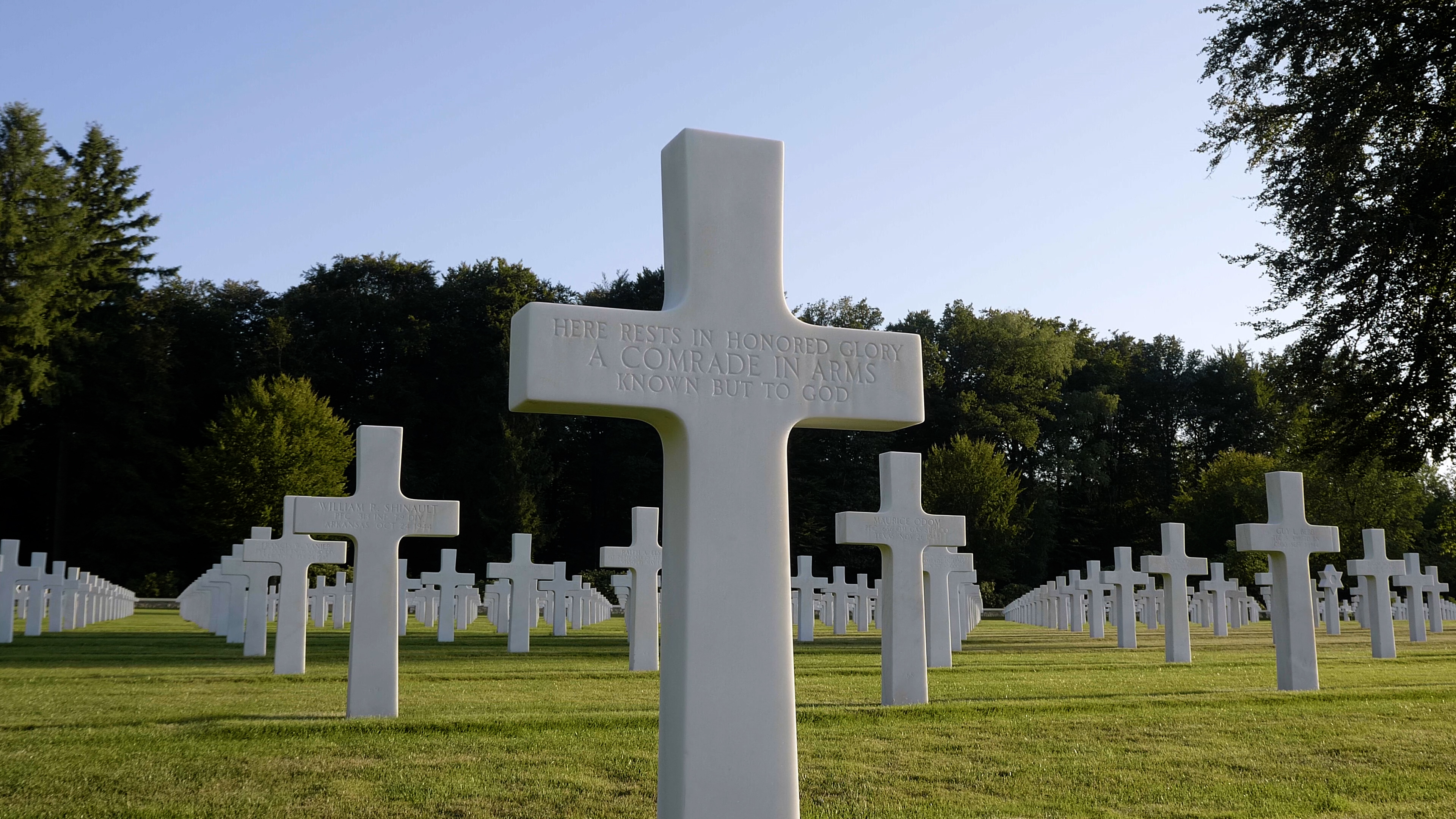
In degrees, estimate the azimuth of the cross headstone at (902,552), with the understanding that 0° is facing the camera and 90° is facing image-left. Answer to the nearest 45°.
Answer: approximately 0°

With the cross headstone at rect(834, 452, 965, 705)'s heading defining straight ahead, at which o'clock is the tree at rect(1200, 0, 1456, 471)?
The tree is roughly at 8 o'clock from the cross headstone.

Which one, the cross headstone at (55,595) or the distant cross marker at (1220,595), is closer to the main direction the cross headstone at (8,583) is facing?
the distant cross marker

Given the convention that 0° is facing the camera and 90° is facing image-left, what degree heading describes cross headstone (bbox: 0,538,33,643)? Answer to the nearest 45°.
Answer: approximately 0°

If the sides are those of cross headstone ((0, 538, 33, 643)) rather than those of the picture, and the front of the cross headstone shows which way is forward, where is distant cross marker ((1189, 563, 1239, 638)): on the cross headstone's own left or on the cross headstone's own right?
on the cross headstone's own left

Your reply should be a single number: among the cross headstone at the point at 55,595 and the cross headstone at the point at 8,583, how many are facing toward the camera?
2

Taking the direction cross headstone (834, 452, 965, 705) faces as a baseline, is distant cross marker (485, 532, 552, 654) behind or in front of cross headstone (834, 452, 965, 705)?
behind

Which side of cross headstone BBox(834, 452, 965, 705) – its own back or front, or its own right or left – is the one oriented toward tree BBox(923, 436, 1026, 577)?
back

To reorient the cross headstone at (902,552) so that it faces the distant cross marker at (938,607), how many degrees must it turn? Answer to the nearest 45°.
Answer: approximately 180°

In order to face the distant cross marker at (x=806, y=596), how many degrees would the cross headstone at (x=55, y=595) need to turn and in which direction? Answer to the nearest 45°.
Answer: approximately 45° to its left
